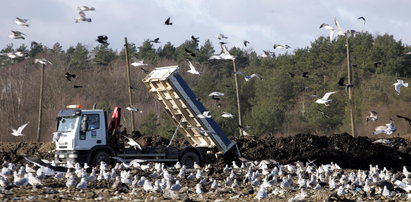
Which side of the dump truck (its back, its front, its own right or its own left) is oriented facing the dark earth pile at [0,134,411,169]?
back

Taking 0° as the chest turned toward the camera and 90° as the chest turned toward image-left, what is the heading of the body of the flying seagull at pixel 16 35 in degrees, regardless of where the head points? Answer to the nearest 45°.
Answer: approximately 90°

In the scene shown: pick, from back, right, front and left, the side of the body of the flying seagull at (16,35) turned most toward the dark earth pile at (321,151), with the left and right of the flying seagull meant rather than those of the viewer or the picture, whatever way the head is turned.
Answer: back
